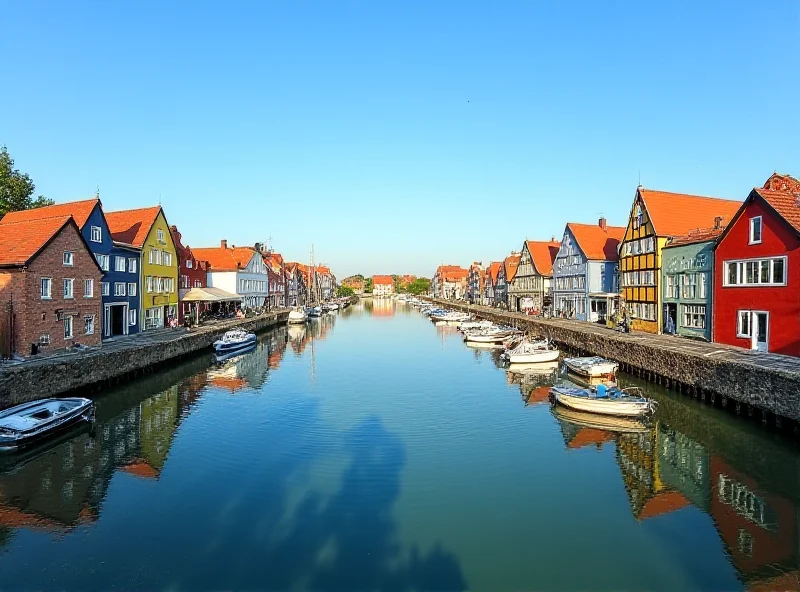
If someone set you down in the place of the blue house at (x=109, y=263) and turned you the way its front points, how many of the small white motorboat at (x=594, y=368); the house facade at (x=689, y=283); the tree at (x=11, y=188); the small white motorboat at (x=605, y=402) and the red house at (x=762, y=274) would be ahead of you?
4

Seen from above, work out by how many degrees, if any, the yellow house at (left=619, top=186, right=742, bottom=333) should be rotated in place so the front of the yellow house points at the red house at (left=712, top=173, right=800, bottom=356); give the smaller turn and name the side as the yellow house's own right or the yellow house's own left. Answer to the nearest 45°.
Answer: approximately 90° to the yellow house's own left

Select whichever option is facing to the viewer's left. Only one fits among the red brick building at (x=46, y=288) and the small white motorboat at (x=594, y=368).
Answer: the small white motorboat

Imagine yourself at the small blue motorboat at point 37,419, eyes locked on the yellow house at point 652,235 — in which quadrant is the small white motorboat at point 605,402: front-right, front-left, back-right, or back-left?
front-right

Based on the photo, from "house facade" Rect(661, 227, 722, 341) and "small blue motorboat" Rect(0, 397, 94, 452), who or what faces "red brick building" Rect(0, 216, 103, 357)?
the house facade

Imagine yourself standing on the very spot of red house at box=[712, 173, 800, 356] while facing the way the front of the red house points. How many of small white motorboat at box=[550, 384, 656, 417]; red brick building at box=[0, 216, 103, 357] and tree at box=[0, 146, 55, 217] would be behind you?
0

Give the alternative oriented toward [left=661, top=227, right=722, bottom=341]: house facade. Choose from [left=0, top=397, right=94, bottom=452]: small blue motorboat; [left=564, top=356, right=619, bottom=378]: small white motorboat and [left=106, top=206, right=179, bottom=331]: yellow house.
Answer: the yellow house

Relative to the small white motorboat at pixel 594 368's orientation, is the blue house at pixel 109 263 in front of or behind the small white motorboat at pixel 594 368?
in front

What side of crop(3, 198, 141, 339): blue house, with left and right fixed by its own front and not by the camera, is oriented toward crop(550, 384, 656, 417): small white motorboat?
front

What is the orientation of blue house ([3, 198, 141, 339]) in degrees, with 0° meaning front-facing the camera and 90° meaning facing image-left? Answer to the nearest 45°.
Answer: approximately 315°

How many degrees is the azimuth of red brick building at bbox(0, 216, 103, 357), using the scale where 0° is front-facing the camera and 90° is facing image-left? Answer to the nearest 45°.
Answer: approximately 315°

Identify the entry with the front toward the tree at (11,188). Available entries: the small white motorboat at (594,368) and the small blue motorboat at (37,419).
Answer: the small white motorboat at (594,368)

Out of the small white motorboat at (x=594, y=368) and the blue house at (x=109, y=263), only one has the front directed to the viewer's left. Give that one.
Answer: the small white motorboat

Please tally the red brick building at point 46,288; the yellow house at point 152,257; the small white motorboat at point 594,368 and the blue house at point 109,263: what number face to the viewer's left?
1

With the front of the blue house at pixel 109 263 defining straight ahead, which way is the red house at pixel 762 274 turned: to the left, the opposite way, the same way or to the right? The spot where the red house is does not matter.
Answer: the opposite way

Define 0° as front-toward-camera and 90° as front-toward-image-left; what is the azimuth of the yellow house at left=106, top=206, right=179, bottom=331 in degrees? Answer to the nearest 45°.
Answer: approximately 315°

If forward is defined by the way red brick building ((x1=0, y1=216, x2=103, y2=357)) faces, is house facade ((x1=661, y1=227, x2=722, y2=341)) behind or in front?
in front
